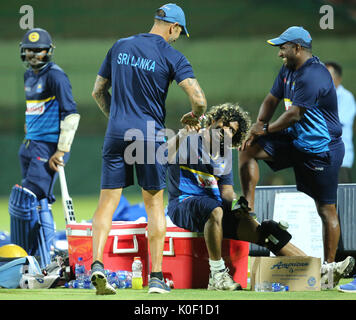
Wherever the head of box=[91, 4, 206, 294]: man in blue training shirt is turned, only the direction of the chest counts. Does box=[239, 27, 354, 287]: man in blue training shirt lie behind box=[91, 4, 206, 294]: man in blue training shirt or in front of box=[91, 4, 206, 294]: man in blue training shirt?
in front

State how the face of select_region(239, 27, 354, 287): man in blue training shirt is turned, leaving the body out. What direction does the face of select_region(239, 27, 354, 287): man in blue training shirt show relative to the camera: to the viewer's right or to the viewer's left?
to the viewer's left

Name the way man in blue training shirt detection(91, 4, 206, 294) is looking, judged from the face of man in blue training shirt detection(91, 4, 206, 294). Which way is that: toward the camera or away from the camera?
away from the camera

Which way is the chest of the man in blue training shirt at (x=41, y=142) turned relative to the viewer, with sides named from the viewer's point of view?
facing the viewer and to the left of the viewer

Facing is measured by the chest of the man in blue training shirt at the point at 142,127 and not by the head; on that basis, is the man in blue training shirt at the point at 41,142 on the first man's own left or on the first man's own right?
on the first man's own left

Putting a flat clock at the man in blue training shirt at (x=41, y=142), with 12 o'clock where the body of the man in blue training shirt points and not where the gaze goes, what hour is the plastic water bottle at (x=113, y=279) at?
The plastic water bottle is roughly at 10 o'clock from the man in blue training shirt.

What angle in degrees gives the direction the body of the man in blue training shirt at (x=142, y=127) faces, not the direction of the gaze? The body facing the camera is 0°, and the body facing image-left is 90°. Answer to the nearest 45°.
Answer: approximately 225°

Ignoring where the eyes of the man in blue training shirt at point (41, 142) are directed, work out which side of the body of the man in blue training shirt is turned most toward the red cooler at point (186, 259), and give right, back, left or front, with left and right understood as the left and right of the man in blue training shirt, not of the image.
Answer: left

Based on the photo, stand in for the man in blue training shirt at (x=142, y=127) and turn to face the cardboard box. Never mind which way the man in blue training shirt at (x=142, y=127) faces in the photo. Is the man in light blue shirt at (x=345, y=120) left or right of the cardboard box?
left

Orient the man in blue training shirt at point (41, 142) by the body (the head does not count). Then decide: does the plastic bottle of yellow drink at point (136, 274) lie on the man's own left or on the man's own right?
on the man's own left

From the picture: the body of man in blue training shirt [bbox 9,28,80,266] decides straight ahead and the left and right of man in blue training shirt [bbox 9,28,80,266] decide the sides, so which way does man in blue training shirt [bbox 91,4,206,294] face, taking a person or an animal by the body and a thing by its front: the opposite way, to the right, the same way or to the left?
the opposite way

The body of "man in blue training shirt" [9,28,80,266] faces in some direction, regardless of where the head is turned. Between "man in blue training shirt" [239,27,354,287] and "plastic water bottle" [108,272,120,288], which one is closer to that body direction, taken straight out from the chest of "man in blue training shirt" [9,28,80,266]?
the plastic water bottle
